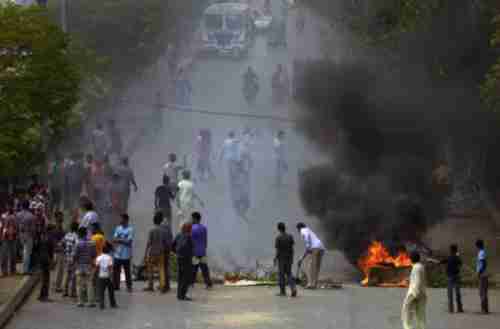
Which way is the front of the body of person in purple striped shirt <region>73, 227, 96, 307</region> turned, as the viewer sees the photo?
away from the camera

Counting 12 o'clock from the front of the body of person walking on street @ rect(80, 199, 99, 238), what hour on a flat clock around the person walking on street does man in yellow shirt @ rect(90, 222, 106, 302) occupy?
The man in yellow shirt is roughly at 6 o'clock from the person walking on street.

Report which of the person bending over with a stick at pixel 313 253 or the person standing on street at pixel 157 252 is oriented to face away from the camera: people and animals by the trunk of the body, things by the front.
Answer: the person standing on street at pixel 157 252

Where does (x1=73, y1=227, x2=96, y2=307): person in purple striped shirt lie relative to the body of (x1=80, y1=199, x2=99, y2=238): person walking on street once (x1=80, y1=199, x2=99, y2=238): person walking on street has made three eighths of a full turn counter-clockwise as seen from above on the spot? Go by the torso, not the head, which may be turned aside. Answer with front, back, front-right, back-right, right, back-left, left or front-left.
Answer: front-left

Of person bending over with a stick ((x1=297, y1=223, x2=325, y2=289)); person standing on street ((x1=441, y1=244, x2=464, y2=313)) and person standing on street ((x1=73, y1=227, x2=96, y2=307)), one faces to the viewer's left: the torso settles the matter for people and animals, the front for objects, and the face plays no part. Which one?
person bending over with a stick ((x1=297, y1=223, x2=325, y2=289))

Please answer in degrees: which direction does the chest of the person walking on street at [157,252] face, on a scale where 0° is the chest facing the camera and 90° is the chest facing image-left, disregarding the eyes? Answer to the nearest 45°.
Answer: approximately 180°

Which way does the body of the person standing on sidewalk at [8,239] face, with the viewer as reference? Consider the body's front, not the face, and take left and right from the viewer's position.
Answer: facing away from the viewer

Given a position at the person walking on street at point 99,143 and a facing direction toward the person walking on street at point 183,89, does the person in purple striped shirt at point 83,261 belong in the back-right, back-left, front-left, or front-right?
back-right

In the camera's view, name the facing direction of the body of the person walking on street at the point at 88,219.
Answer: away from the camera

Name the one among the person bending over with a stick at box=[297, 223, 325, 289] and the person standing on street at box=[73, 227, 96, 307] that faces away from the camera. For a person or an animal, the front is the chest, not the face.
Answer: the person standing on street at box=[73, 227, 96, 307]

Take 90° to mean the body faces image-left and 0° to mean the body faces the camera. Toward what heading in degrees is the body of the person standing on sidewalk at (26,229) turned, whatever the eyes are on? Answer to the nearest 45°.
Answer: approximately 180°

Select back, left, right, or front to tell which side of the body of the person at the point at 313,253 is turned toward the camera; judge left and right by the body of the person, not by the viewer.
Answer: left
